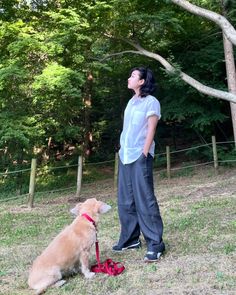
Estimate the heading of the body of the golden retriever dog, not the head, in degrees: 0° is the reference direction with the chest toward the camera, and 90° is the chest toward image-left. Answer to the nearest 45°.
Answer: approximately 225°

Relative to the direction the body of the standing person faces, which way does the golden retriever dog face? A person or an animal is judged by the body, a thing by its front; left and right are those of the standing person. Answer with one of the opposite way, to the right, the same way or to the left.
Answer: the opposite way

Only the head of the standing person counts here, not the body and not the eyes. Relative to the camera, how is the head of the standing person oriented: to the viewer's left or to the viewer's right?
to the viewer's left

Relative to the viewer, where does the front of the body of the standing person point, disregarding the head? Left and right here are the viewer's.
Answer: facing the viewer and to the left of the viewer

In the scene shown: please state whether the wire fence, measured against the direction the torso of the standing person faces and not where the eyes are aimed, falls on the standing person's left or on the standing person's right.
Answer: on the standing person's right
